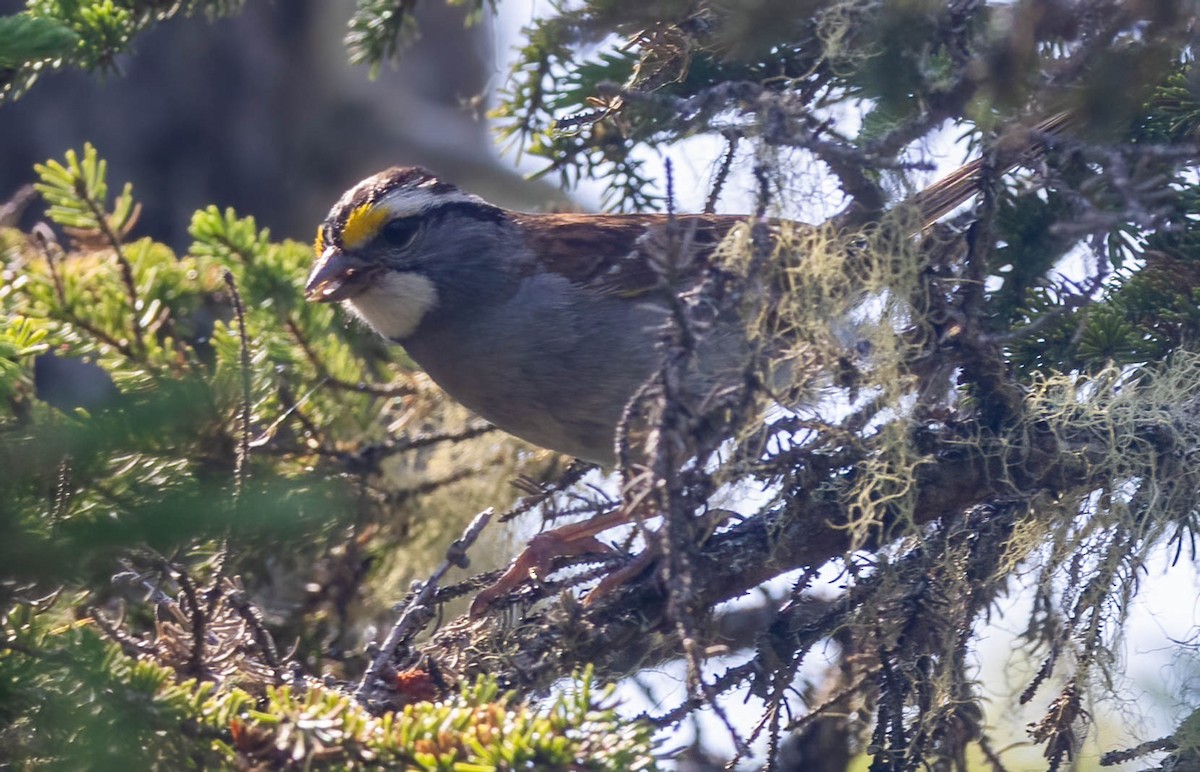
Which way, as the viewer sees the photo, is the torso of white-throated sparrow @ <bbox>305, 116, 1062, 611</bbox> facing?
to the viewer's left
